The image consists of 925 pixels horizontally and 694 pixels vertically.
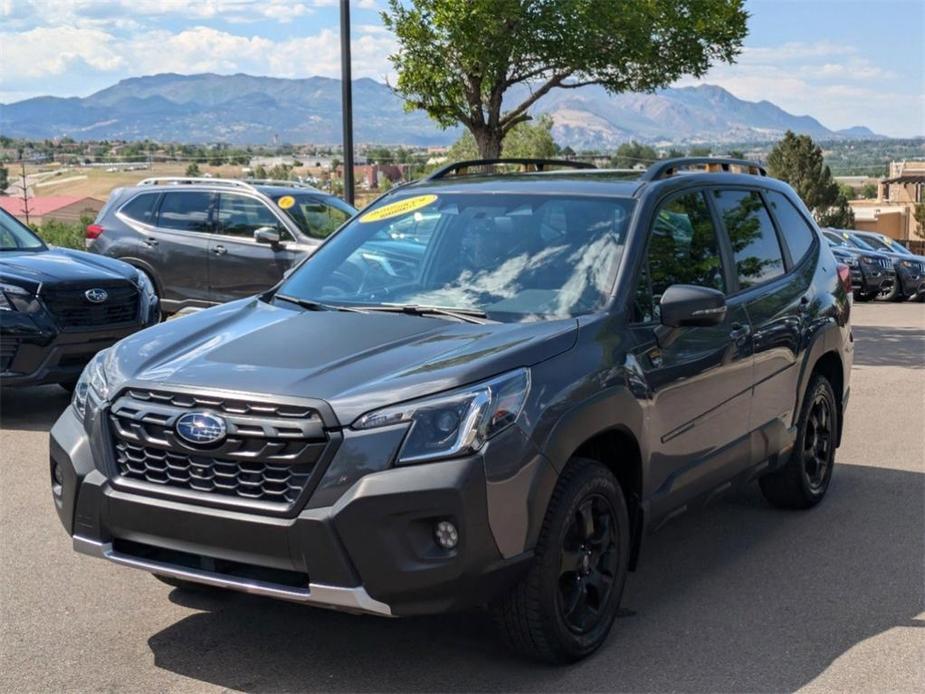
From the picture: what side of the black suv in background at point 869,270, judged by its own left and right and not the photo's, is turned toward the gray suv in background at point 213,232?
right

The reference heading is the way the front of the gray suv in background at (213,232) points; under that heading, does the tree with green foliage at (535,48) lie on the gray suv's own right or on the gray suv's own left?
on the gray suv's own left

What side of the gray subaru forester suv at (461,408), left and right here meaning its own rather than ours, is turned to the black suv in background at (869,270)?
back

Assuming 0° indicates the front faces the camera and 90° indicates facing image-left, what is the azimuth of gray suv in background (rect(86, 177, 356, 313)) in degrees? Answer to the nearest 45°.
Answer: approximately 315°

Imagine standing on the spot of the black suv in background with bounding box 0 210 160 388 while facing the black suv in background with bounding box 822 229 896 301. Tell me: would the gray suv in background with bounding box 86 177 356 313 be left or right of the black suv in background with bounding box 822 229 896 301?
left

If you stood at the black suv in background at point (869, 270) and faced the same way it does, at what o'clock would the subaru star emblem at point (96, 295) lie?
The subaru star emblem is roughly at 2 o'clock from the black suv in background.

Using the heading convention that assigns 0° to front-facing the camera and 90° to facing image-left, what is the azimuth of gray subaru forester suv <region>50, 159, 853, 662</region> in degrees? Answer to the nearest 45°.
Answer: approximately 45°

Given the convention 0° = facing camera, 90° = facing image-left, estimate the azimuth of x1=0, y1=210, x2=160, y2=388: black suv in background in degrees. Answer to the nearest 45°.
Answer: approximately 315°

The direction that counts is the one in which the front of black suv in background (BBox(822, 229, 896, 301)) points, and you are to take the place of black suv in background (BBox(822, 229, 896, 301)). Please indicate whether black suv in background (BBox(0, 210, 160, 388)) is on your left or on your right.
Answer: on your right

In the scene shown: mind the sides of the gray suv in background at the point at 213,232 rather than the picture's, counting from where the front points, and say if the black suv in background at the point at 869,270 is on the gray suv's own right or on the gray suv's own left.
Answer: on the gray suv's own left

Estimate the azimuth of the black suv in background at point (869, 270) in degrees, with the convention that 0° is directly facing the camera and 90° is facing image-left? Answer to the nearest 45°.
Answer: approximately 315°

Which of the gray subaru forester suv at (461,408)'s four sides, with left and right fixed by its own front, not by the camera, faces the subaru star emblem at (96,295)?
right

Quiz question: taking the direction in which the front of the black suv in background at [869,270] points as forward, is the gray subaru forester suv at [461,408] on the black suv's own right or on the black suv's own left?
on the black suv's own right
